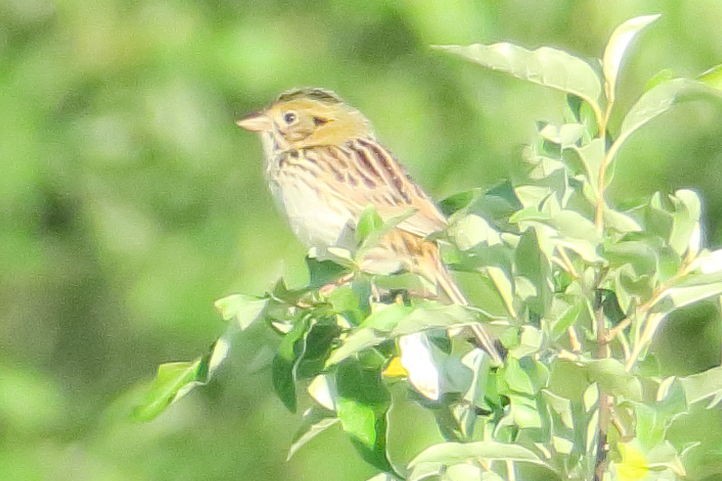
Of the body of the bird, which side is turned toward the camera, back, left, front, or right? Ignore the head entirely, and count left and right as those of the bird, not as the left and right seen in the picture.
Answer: left
